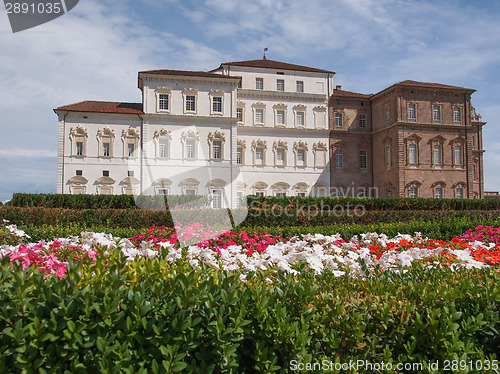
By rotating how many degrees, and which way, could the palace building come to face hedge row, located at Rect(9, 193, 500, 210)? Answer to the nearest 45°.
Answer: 0° — it already faces it

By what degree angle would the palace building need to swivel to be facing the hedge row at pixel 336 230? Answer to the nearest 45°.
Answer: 0° — it already faces it

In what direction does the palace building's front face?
toward the camera

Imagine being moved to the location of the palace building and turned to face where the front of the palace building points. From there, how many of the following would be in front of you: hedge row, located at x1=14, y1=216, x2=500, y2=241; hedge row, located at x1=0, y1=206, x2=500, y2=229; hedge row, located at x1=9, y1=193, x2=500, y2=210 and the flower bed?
4

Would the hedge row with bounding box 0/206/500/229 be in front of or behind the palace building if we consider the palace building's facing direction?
in front

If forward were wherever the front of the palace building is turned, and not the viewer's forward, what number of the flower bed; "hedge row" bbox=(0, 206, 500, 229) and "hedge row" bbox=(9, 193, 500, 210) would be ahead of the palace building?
3

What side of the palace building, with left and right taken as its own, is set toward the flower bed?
front
